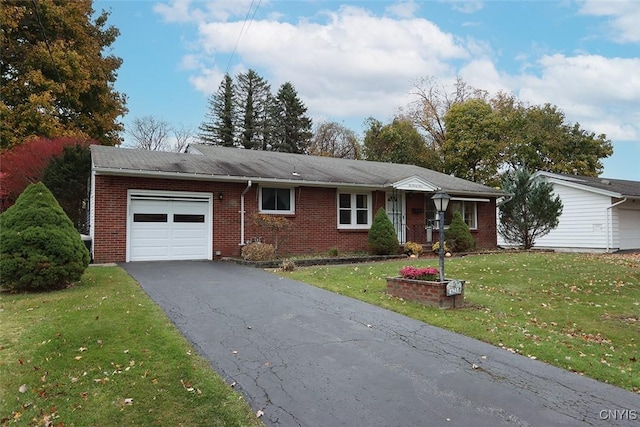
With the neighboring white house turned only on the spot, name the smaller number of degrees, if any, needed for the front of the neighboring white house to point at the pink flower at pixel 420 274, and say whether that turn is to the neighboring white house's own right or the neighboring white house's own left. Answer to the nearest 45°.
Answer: approximately 45° to the neighboring white house's own right

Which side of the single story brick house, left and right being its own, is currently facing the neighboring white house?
left

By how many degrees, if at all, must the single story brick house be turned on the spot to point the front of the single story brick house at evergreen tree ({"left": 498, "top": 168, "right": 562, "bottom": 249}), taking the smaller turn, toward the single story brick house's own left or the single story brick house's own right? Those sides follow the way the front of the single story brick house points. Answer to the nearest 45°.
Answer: approximately 45° to the single story brick house's own left

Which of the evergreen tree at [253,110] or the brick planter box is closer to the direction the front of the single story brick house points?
the brick planter box

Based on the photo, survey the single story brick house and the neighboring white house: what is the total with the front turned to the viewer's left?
0

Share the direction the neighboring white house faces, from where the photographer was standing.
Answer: facing the viewer and to the right of the viewer

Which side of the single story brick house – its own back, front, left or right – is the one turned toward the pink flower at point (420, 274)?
front

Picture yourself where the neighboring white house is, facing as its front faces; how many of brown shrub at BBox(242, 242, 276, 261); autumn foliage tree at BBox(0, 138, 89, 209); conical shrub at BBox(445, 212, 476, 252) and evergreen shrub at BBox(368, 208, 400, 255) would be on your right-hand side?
4

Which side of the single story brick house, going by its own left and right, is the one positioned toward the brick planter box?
front

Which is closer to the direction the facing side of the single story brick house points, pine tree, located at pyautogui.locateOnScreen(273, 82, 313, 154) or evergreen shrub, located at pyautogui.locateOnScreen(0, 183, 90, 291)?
the evergreen shrub

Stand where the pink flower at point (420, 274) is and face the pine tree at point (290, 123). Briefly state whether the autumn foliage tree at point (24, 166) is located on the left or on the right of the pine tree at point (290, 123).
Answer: left

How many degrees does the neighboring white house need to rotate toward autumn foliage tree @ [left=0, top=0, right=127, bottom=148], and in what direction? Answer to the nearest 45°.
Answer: approximately 90° to its right

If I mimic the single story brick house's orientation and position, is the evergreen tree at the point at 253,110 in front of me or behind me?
behind

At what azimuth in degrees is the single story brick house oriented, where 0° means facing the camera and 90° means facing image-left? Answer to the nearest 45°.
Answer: approximately 315°
